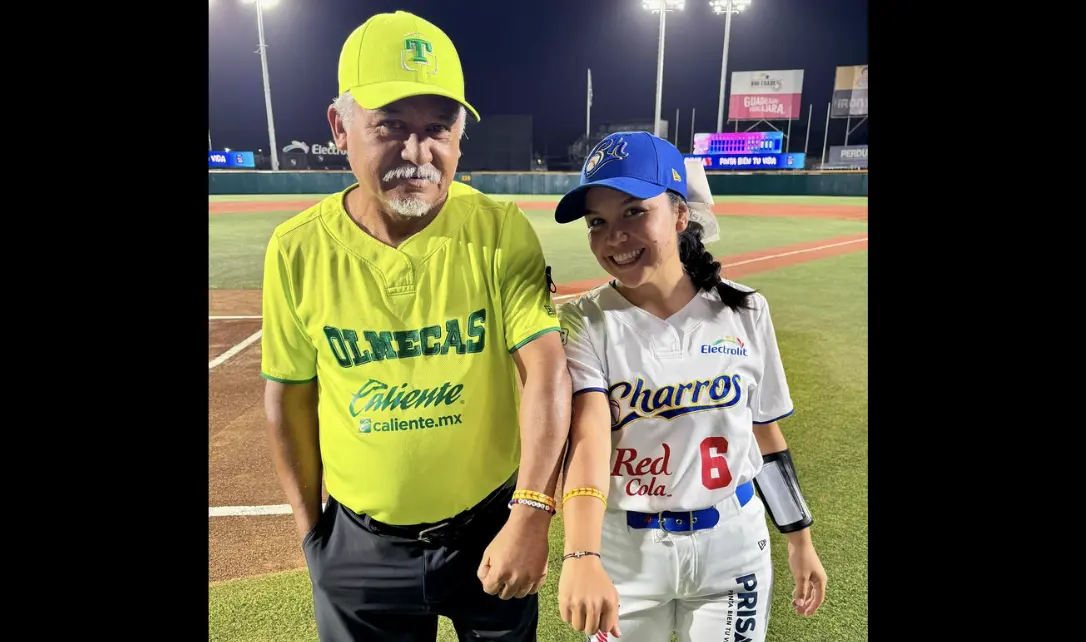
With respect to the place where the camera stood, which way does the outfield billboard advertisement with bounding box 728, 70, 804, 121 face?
facing the viewer

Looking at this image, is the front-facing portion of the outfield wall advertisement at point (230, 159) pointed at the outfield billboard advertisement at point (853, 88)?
no

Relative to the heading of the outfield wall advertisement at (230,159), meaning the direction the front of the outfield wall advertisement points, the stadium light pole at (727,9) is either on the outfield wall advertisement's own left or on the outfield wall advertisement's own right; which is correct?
on the outfield wall advertisement's own left

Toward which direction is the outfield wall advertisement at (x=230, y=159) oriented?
toward the camera

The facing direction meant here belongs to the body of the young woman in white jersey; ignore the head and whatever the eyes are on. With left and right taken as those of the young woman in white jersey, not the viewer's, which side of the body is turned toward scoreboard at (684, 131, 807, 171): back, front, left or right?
back

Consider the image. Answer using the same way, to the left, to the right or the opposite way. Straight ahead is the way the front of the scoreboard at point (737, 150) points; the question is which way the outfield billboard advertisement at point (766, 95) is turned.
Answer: the same way

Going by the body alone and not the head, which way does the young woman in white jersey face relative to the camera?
toward the camera

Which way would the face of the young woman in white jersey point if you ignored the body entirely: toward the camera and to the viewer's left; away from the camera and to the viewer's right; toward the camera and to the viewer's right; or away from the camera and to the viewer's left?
toward the camera and to the viewer's left
